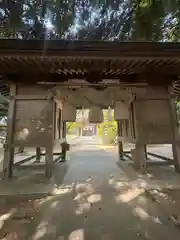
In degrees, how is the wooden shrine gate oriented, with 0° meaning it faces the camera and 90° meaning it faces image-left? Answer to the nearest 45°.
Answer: approximately 0°
